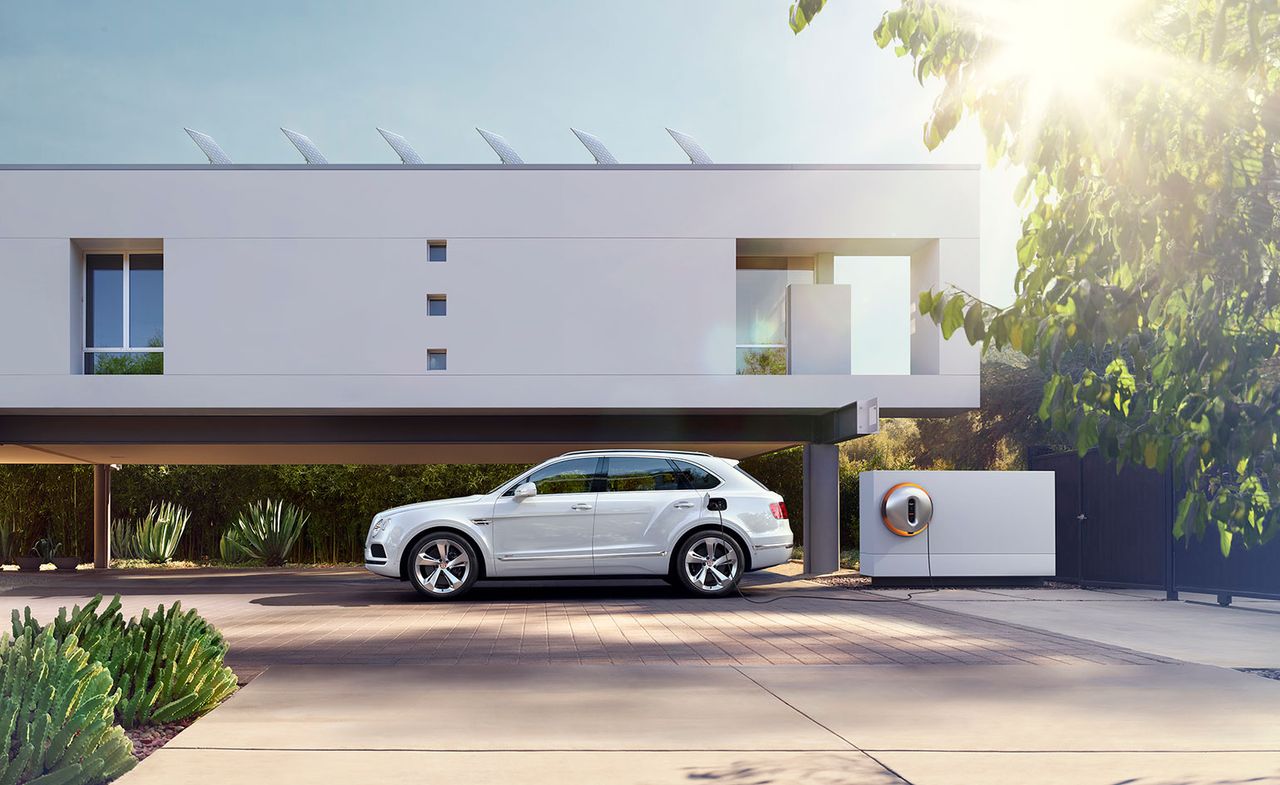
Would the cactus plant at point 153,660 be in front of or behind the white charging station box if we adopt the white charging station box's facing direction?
in front

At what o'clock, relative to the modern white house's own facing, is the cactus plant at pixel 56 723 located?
The cactus plant is roughly at 12 o'clock from the modern white house.

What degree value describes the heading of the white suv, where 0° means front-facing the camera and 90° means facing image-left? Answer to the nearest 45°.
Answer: approximately 90°

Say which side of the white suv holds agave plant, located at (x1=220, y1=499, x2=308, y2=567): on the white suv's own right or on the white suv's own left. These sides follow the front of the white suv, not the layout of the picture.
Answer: on the white suv's own right

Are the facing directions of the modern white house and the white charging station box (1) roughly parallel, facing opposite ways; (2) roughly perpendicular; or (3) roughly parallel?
roughly parallel

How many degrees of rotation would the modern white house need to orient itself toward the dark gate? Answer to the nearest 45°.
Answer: approximately 45° to its left

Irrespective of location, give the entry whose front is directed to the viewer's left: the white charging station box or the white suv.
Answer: the white suv

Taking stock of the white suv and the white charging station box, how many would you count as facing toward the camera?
1

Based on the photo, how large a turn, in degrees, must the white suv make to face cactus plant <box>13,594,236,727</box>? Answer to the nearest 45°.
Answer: approximately 90° to its left

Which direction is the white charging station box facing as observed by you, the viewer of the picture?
facing the viewer
